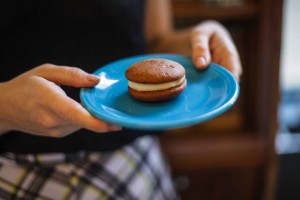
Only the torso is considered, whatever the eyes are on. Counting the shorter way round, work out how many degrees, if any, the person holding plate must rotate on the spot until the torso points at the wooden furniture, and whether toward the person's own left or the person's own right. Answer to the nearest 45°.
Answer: approximately 90° to the person's own left

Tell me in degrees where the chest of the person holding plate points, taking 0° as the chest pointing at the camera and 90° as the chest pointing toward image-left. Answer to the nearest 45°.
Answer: approximately 315°
